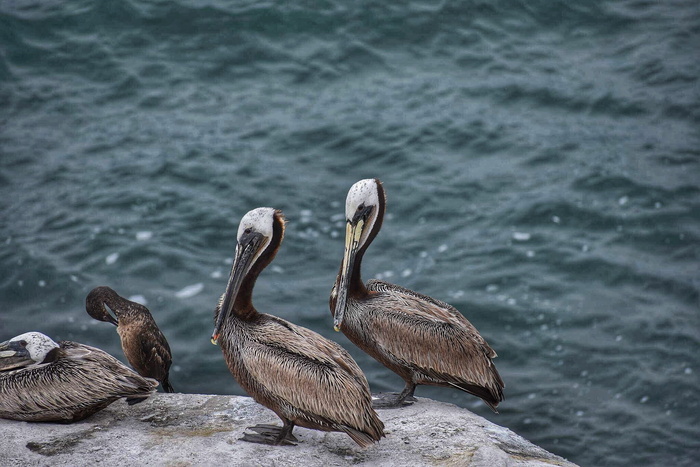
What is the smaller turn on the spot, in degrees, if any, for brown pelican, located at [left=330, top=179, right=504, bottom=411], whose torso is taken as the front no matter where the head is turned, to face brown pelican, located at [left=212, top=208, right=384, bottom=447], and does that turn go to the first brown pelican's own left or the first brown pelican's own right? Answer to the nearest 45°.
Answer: approximately 45° to the first brown pelican's own left

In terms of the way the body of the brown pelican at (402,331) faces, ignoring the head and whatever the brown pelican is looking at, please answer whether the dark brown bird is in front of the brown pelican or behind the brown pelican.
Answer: in front

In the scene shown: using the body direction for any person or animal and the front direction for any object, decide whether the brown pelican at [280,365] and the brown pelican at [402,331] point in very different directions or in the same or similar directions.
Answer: same or similar directions

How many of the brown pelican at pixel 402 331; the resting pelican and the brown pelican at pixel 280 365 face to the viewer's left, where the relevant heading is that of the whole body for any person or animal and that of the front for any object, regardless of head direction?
3

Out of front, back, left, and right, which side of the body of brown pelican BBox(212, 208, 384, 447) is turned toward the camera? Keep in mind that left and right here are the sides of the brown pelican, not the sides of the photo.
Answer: left

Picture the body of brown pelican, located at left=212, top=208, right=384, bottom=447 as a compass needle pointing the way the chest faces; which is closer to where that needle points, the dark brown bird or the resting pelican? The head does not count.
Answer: the resting pelican

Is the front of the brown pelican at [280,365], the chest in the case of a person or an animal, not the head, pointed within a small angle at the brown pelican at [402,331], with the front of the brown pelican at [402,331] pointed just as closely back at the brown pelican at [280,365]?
no

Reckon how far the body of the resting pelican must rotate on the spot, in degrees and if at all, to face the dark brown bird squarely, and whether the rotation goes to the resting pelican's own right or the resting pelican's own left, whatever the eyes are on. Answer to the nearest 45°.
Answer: approximately 135° to the resting pelican's own right

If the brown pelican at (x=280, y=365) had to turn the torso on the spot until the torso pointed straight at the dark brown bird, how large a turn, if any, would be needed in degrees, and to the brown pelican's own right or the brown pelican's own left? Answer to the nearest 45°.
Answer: approximately 45° to the brown pelican's own right

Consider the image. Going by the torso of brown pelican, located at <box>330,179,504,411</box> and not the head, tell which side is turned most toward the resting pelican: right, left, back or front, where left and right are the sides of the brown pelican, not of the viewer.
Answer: front

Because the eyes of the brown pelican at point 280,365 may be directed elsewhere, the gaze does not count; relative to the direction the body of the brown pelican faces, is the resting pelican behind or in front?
in front

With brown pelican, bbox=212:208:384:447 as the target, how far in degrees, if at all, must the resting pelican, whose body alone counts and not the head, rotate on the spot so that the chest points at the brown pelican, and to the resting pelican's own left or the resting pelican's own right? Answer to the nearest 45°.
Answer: approximately 135° to the resting pelican's own left

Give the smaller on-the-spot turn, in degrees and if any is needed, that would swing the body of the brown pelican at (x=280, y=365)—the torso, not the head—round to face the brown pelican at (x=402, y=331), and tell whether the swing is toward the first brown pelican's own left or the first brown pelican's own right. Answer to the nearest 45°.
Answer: approximately 135° to the first brown pelican's own right

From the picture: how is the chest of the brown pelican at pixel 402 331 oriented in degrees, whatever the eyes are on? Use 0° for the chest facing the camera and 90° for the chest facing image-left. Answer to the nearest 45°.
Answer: approximately 90°

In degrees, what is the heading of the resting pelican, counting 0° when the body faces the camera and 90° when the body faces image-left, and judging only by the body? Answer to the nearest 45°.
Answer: approximately 90°

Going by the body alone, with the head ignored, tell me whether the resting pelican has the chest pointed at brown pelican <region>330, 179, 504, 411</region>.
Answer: no
